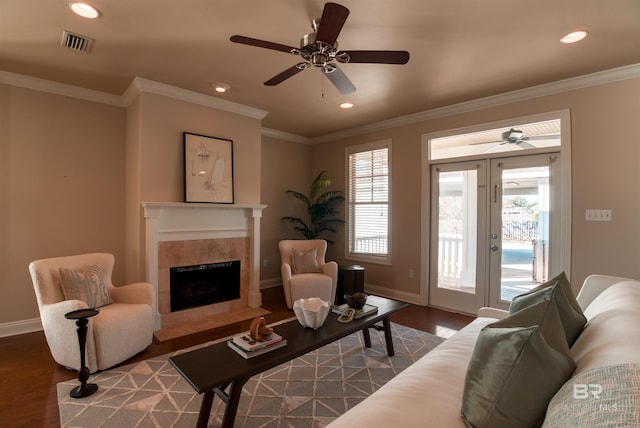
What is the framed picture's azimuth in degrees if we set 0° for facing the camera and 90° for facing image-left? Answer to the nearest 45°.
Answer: approximately 315°

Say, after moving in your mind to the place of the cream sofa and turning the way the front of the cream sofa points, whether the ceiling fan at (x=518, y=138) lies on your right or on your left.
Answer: on your right

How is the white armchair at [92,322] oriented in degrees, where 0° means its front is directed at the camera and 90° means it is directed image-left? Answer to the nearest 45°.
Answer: approximately 315°

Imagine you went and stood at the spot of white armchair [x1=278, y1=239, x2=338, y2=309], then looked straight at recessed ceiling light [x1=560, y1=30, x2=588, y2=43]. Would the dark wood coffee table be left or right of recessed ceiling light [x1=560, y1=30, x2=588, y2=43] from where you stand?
right

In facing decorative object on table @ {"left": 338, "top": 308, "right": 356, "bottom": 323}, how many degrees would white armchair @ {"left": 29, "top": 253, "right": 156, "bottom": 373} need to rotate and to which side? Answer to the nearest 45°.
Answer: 0° — it already faces it

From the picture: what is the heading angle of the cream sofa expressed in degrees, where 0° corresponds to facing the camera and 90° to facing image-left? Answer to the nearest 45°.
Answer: approximately 90°
